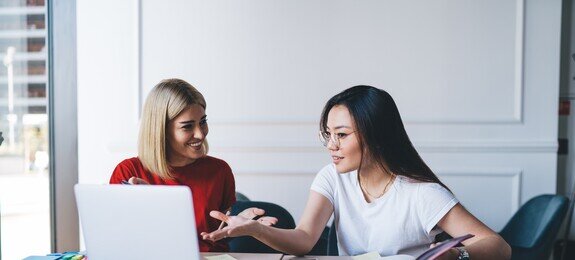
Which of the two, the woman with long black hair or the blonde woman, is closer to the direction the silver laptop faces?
the blonde woman

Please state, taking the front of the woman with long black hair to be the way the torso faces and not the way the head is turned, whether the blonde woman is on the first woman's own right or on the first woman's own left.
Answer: on the first woman's own right

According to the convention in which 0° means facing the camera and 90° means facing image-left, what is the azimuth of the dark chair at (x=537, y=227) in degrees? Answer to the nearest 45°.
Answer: approximately 45°

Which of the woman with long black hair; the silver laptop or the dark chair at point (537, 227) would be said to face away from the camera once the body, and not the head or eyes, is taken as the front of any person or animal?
the silver laptop

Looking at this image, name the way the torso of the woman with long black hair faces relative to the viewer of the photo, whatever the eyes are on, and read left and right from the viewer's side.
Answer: facing the viewer and to the left of the viewer

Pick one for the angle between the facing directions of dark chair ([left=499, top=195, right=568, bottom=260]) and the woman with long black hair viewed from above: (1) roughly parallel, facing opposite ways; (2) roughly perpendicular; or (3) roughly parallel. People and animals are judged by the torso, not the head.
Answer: roughly parallel

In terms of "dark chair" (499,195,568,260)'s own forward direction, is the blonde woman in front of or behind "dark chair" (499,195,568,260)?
in front

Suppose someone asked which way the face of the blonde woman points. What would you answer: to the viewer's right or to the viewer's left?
to the viewer's right

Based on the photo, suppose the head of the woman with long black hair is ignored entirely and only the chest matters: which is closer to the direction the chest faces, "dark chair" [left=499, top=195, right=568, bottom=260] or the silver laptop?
the silver laptop

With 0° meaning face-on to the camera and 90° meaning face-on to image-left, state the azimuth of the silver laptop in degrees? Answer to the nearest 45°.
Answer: approximately 180°

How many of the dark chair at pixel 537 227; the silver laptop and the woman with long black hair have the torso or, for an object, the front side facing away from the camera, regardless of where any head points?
1

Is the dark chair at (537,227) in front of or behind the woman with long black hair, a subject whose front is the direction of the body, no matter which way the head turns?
behind

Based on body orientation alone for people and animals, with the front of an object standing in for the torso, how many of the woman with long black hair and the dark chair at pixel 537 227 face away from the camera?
0
